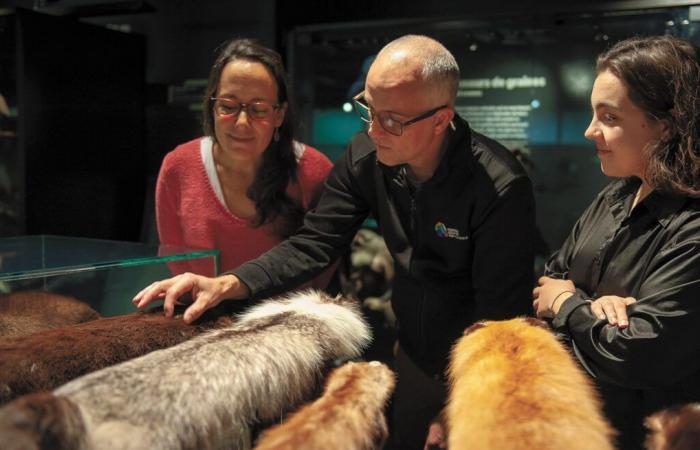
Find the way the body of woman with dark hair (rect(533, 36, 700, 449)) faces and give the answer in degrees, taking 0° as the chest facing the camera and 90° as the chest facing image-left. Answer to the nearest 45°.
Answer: approximately 45°

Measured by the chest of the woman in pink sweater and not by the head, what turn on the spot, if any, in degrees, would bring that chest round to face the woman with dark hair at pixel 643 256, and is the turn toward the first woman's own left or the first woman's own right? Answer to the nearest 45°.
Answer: approximately 45° to the first woman's own left

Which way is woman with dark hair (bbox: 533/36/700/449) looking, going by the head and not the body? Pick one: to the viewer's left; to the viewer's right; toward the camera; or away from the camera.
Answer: to the viewer's left

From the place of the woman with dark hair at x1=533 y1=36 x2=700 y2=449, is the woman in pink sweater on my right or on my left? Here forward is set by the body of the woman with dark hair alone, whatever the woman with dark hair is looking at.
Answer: on my right

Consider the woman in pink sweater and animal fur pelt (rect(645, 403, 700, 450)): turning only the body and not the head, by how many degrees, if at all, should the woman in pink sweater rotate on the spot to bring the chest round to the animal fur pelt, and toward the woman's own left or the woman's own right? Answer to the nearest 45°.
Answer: approximately 45° to the woman's own left

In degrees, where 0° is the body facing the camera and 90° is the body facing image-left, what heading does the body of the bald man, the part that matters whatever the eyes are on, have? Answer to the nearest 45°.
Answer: approximately 45°

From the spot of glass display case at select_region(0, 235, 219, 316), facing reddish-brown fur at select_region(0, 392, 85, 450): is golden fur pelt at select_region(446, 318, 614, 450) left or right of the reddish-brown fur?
left

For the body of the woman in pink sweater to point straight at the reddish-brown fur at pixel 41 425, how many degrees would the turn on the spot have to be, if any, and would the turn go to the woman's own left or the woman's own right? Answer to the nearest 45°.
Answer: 0° — they already face it

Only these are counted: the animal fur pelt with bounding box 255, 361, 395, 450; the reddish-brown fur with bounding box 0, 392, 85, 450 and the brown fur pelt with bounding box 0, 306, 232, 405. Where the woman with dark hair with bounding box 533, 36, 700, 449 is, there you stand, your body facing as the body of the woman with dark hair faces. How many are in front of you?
3
